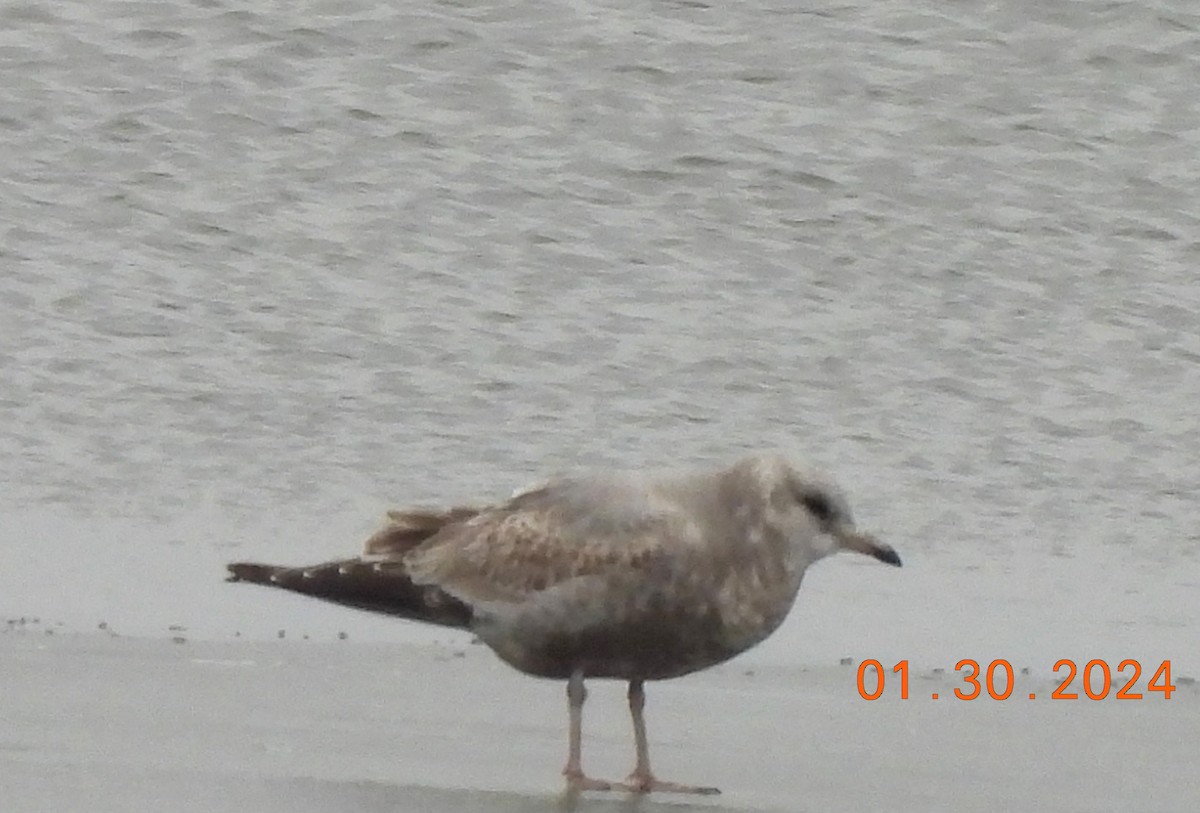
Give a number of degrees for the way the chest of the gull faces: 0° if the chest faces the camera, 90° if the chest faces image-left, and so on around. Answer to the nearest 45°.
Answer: approximately 270°
